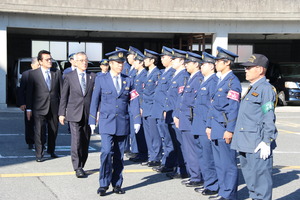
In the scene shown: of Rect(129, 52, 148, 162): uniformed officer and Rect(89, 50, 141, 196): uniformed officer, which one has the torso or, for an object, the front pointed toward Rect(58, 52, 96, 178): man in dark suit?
Rect(129, 52, 148, 162): uniformed officer

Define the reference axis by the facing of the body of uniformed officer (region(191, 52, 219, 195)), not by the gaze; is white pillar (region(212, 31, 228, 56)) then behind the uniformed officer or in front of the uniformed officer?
behind

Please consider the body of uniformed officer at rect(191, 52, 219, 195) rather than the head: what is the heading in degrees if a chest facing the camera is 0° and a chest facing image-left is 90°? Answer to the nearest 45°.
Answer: approximately 45°

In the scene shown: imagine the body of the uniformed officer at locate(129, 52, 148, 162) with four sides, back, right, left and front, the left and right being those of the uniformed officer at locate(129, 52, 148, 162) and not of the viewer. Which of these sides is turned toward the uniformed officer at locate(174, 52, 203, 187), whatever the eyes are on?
left

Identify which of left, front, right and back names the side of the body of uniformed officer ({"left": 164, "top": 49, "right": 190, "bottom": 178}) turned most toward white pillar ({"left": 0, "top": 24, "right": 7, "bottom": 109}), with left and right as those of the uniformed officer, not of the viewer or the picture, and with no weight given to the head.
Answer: right

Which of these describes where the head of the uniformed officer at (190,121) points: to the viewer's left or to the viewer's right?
to the viewer's left

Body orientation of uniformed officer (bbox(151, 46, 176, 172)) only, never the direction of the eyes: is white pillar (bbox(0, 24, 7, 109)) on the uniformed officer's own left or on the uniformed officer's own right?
on the uniformed officer's own right

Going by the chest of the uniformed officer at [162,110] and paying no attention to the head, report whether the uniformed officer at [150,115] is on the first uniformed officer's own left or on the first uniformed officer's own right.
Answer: on the first uniformed officer's own right

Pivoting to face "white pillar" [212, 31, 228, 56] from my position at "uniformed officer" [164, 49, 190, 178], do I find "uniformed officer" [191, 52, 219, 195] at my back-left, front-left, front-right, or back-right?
back-right

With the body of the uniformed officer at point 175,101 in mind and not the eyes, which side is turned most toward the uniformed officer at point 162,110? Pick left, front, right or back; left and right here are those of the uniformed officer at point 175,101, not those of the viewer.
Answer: right
